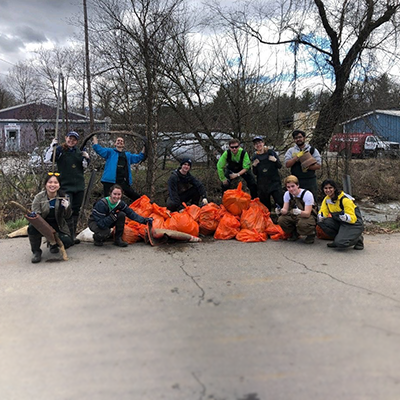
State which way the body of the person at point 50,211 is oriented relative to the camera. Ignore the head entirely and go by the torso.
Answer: toward the camera

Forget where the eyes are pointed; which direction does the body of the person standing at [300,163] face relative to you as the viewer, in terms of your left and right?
facing the viewer

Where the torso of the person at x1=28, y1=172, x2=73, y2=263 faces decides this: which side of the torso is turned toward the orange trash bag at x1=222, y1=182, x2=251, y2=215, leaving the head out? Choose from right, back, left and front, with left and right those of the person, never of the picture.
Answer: left

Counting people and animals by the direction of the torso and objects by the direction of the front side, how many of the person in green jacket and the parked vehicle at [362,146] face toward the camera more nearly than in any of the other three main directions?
1

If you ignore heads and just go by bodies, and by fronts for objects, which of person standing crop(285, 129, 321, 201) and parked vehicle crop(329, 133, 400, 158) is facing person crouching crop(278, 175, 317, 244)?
the person standing

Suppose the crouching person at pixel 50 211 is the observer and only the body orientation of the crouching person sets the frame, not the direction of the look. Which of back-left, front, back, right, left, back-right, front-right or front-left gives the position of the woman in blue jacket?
back-left

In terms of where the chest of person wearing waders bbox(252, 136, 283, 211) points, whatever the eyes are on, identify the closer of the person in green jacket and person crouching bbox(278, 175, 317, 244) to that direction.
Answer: the person crouching

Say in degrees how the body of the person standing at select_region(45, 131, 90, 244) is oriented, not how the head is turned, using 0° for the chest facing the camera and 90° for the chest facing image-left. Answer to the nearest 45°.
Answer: approximately 0°

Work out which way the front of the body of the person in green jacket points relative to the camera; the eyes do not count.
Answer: toward the camera

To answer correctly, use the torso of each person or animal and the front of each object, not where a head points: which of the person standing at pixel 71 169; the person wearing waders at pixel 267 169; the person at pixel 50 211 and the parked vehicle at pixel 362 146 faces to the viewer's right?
the parked vehicle

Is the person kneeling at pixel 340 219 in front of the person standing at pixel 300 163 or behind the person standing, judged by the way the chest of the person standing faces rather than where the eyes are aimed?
in front
